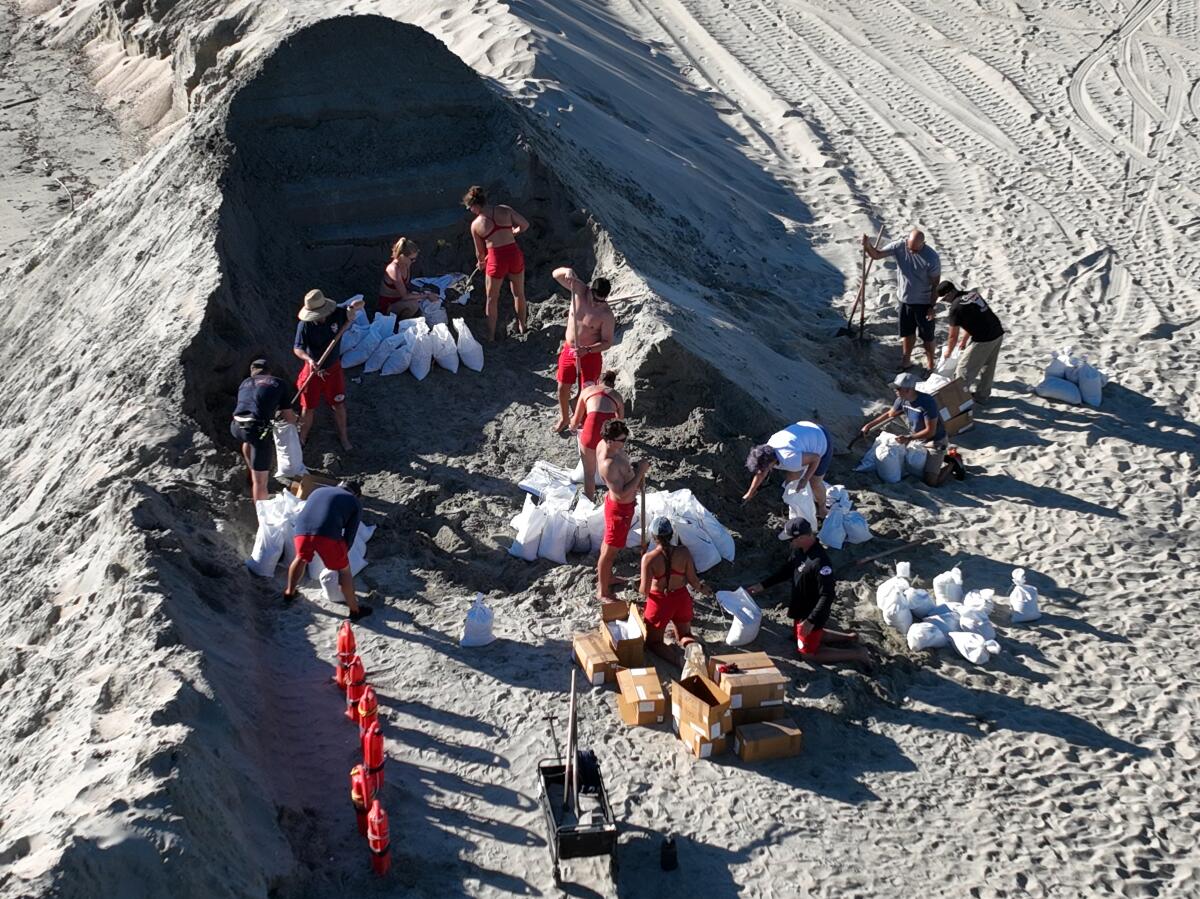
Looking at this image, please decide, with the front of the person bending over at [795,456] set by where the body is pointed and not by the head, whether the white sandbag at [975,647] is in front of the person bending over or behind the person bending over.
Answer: behind

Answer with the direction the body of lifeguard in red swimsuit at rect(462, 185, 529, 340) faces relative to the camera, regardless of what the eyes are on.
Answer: away from the camera

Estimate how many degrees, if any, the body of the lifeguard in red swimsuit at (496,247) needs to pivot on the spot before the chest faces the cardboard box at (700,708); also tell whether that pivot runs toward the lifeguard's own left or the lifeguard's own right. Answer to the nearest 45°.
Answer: approximately 135° to the lifeguard's own right

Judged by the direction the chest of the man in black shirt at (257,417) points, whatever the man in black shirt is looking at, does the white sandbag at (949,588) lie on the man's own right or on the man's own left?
on the man's own right

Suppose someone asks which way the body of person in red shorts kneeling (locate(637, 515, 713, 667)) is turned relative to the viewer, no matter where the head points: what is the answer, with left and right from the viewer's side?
facing away from the viewer

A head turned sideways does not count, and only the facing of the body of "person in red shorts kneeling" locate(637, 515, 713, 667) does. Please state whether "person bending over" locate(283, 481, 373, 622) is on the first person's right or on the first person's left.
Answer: on the first person's left

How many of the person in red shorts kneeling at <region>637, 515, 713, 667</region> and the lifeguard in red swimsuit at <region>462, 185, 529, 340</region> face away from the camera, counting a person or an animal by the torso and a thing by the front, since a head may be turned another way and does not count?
2

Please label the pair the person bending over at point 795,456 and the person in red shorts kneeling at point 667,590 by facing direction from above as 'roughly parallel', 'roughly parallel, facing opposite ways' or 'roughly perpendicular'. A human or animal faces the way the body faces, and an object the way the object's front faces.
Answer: roughly perpendicular

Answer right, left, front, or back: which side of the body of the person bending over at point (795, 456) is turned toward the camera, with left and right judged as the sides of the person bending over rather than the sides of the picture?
left

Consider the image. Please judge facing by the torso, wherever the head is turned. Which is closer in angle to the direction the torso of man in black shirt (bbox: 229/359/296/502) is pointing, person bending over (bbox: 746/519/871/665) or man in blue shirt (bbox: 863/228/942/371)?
the man in blue shirt
